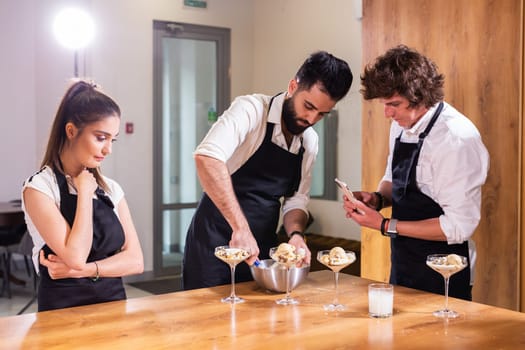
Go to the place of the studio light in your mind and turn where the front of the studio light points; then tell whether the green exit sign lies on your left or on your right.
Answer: on your left

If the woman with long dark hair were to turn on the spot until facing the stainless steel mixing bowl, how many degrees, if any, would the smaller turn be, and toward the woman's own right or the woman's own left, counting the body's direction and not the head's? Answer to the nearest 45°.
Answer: approximately 45° to the woman's own left

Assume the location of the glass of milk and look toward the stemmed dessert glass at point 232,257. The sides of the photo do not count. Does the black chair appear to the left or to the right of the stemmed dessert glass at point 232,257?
right

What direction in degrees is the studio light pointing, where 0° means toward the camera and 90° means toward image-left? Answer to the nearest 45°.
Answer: approximately 0°

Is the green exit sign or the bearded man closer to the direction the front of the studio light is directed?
the bearded man
